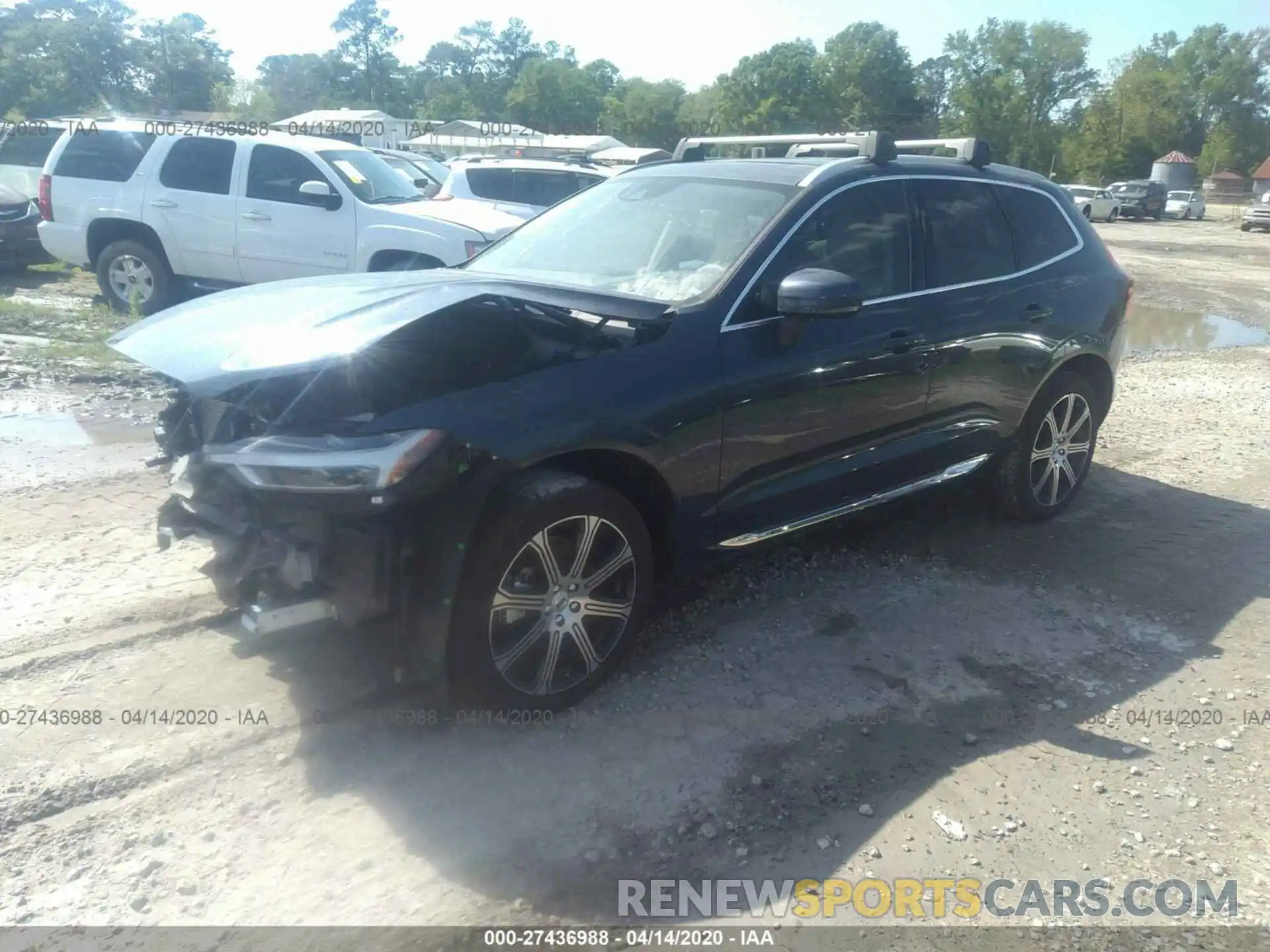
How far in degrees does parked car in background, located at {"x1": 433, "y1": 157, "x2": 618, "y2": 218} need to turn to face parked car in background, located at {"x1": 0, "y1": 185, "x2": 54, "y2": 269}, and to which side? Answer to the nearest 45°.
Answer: approximately 180°

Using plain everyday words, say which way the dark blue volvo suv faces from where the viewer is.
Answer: facing the viewer and to the left of the viewer

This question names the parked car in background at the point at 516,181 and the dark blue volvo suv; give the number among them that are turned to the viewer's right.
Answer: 1

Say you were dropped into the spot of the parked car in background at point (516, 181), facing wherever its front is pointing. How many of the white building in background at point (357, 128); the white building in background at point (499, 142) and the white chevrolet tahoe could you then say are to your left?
2

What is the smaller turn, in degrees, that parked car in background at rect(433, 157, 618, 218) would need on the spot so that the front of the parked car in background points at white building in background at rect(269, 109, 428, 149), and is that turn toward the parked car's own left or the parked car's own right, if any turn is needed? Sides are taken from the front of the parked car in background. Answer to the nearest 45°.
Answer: approximately 90° to the parked car's own left

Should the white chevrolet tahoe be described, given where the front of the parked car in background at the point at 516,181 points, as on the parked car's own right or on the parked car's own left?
on the parked car's own right

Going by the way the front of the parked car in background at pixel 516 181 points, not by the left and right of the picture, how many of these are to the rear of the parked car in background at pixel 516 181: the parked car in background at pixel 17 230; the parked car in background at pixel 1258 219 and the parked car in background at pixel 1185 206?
1

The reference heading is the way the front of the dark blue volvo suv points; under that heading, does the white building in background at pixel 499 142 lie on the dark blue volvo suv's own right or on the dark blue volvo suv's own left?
on the dark blue volvo suv's own right

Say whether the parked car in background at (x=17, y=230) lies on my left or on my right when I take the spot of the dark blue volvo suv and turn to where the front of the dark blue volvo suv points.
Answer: on my right
